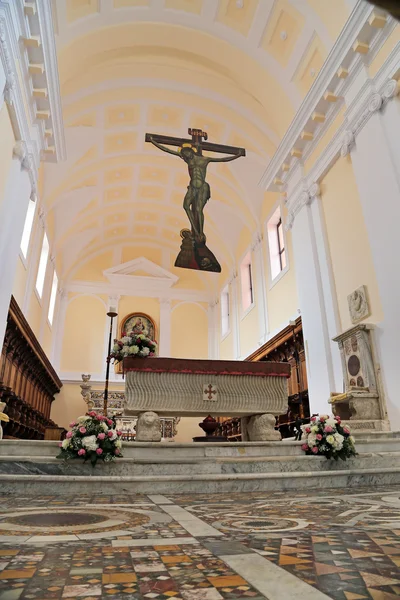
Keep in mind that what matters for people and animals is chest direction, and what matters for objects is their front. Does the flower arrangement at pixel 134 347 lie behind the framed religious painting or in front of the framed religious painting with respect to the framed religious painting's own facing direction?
in front

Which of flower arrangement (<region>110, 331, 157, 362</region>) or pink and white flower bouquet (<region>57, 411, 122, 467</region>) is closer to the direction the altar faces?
the pink and white flower bouquet

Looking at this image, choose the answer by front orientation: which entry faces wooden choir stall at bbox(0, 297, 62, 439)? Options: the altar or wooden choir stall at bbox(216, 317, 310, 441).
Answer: wooden choir stall at bbox(216, 317, 310, 441)

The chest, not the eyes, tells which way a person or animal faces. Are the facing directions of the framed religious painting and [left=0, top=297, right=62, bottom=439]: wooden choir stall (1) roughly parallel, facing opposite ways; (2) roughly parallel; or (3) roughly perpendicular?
roughly perpendicular

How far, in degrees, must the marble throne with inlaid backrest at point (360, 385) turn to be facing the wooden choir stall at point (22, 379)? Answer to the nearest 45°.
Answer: approximately 45° to its right

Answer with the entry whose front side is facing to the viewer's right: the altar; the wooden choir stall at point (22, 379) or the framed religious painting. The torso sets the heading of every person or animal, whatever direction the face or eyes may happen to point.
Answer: the wooden choir stall

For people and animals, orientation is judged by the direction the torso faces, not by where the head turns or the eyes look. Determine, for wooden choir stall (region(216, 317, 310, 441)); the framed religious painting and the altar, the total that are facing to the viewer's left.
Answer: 1

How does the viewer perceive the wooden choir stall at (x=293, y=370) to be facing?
facing to the left of the viewer

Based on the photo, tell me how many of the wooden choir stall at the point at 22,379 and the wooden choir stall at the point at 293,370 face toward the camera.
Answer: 0

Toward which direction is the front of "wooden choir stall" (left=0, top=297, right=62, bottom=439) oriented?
to the viewer's right

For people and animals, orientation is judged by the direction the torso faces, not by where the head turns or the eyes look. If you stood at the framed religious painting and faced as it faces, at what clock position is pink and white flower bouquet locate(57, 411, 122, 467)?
The pink and white flower bouquet is roughly at 12 o'clock from the framed religious painting.

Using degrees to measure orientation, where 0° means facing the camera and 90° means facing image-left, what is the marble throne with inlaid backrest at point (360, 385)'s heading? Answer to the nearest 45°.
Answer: approximately 45°

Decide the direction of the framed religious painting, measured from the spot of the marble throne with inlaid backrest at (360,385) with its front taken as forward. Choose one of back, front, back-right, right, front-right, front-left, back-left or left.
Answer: right
